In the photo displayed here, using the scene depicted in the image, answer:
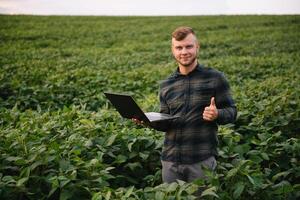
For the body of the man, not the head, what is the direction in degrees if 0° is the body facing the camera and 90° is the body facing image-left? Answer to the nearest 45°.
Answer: approximately 45°
